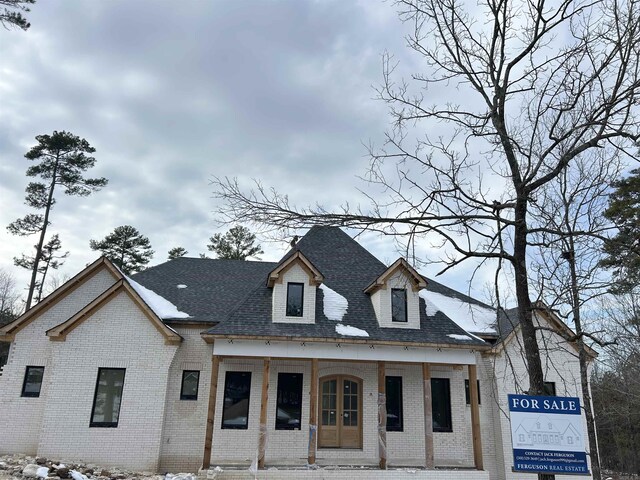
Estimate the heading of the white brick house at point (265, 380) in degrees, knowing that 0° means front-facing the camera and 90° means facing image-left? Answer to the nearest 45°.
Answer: approximately 0°

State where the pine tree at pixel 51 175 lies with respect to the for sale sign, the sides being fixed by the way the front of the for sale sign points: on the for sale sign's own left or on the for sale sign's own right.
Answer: on the for sale sign's own right

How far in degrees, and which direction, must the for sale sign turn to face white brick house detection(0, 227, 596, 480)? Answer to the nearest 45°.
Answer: approximately 135° to its right

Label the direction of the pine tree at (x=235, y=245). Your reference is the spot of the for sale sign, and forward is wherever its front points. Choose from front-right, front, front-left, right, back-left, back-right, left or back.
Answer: back-right

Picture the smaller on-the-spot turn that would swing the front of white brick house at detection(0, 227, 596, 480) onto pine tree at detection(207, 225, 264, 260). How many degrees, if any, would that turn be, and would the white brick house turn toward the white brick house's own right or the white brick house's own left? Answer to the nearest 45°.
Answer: approximately 180°

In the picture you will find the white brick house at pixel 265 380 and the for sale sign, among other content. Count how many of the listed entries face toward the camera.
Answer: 2

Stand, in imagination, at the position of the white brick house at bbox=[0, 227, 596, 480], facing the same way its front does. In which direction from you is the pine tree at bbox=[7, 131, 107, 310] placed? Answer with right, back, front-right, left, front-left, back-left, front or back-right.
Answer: back-right

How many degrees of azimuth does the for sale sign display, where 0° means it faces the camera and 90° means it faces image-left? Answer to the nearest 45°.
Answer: approximately 0°

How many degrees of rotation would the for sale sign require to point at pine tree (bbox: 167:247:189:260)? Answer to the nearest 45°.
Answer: approximately 135° to its right
